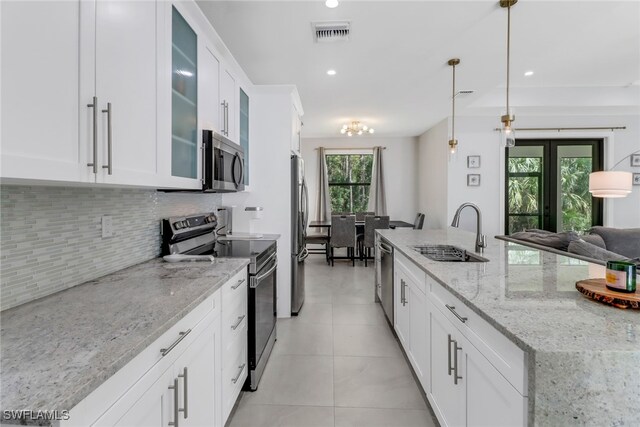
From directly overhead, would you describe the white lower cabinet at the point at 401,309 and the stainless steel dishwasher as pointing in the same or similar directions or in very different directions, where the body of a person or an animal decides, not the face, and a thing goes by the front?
same or similar directions

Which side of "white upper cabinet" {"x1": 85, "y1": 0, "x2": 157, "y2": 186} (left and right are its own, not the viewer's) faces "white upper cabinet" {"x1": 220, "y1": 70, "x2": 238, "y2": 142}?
left

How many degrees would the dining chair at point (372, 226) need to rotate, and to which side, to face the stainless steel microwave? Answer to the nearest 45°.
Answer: approximately 180°

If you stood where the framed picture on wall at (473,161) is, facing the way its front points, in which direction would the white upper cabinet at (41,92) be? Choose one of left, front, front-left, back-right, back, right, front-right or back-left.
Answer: front

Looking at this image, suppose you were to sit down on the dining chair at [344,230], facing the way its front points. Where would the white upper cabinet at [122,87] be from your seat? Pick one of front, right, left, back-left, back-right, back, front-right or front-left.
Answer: back

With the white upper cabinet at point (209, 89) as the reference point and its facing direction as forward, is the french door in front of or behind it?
in front

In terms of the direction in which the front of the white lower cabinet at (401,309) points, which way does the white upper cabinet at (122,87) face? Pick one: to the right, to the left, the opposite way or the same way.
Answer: the opposite way

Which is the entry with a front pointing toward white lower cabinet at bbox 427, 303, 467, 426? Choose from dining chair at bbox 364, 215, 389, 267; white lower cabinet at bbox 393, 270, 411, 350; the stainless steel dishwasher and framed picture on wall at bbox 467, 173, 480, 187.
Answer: the framed picture on wall

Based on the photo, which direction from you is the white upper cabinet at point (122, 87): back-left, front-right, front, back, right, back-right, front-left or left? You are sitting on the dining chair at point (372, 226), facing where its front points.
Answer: back

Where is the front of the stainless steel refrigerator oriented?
to the viewer's right

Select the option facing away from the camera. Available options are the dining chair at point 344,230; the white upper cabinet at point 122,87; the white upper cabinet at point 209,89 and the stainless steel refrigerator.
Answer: the dining chair

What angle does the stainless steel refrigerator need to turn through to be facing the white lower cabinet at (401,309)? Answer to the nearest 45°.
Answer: approximately 45° to its right

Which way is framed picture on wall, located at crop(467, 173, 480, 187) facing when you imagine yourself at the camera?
facing the viewer

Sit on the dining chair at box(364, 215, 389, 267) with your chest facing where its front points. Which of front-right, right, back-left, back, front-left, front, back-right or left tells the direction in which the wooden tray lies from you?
back

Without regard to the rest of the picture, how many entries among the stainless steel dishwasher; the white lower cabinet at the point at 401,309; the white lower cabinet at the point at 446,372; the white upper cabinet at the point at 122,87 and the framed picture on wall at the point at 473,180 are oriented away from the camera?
0

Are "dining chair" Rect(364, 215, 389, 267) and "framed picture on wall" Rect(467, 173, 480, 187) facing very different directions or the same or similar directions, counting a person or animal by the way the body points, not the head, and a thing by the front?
very different directions
